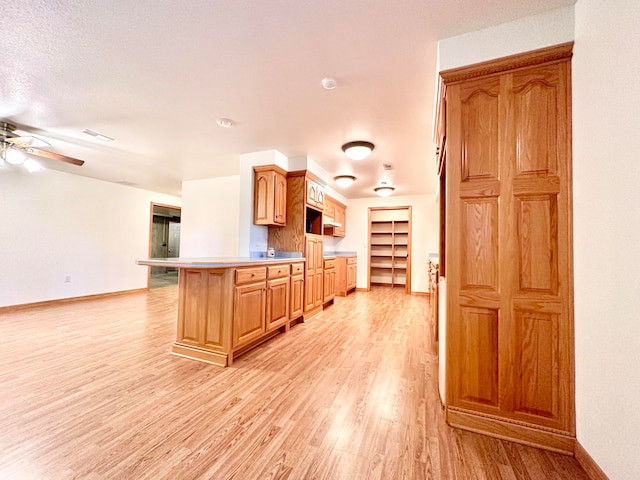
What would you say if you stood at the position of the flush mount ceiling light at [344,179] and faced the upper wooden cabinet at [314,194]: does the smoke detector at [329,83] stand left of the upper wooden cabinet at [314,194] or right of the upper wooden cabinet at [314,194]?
left

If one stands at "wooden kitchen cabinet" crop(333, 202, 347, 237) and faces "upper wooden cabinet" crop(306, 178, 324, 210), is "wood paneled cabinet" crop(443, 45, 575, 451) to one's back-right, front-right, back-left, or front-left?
front-left

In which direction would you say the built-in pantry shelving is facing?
toward the camera

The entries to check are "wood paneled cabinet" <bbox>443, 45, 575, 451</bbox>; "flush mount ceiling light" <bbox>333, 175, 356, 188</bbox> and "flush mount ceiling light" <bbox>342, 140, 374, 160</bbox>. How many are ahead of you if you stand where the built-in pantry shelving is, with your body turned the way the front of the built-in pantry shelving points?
3

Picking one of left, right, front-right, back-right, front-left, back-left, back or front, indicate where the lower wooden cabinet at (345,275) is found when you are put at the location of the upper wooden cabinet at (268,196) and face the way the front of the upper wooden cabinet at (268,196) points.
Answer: left

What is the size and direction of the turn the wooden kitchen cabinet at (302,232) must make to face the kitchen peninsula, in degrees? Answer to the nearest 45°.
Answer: approximately 135° to its right

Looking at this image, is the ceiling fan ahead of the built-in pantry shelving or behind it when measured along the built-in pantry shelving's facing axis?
ahead

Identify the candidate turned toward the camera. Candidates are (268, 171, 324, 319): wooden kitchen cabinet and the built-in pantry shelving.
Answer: the built-in pantry shelving

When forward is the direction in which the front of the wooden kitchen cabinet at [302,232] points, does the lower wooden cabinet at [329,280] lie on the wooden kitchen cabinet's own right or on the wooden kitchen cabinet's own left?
on the wooden kitchen cabinet's own left

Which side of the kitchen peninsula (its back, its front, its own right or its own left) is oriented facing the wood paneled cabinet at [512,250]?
front

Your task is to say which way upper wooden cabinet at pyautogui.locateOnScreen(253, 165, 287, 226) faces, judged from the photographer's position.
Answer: facing the viewer and to the right of the viewer
